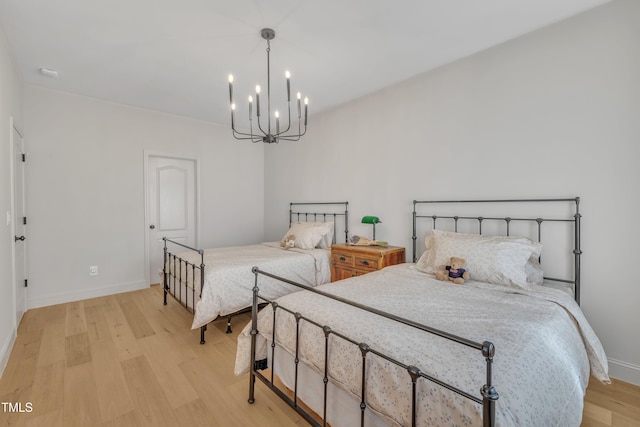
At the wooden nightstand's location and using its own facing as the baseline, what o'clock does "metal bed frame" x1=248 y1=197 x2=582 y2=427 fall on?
The metal bed frame is roughly at 10 o'clock from the wooden nightstand.

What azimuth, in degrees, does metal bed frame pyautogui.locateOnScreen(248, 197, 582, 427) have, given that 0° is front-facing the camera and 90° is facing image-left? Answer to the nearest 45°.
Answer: approximately 45°

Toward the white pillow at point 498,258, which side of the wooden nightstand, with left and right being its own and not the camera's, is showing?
left

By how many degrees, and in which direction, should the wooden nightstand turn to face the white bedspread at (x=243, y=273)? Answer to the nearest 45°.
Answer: approximately 45° to its right

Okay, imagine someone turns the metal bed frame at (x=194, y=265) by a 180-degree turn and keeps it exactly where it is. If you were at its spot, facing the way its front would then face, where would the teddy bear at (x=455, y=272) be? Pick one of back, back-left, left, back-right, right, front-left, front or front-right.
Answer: right

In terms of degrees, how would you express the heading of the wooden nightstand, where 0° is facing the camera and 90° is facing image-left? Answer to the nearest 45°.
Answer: approximately 45°

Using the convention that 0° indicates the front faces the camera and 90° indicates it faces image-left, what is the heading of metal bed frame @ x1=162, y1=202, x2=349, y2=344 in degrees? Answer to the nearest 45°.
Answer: approximately 45°

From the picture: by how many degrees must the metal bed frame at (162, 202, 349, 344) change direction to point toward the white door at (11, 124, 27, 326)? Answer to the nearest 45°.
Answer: approximately 45° to its right

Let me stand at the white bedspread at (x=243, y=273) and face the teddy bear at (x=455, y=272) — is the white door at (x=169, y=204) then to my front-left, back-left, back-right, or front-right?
back-left

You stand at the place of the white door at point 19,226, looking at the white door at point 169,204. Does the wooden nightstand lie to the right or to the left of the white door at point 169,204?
right
